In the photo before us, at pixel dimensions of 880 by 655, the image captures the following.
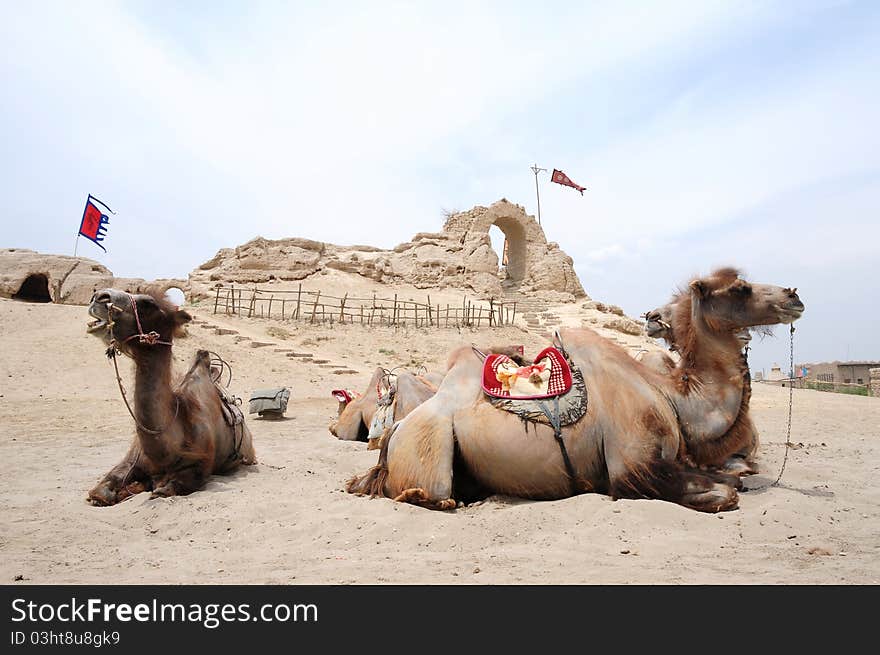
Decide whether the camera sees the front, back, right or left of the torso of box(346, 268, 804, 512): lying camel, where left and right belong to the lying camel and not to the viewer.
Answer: right

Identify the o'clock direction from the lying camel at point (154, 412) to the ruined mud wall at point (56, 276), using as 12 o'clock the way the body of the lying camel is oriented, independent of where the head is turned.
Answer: The ruined mud wall is roughly at 4 o'clock from the lying camel.

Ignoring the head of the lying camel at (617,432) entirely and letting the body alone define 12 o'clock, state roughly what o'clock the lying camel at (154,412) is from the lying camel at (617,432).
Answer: the lying camel at (154,412) is roughly at 6 o'clock from the lying camel at (617,432).

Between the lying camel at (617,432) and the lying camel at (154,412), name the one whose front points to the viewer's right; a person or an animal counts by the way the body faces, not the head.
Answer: the lying camel at (617,432)

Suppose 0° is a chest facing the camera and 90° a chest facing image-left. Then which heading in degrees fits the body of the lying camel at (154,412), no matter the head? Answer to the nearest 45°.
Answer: approximately 45°

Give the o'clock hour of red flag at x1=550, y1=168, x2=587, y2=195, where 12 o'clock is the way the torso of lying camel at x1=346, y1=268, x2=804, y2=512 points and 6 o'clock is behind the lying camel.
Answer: The red flag is roughly at 9 o'clock from the lying camel.

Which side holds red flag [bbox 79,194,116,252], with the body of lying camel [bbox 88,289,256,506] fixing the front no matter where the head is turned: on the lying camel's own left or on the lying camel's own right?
on the lying camel's own right

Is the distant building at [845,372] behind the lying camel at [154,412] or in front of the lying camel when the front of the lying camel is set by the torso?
behind

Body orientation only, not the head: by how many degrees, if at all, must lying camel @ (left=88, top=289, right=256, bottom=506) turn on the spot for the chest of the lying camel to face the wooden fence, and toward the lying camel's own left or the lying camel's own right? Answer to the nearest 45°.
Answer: approximately 135° to the lying camel's own right

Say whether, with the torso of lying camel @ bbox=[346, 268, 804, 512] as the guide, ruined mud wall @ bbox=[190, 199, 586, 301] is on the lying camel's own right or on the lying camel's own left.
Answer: on the lying camel's own left

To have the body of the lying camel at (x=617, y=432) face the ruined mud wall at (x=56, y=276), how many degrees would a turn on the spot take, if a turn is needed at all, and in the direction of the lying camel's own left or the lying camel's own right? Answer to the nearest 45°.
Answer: approximately 135° to the lying camel's own left

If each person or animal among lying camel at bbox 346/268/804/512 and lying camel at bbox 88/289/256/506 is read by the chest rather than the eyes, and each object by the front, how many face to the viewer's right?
1
